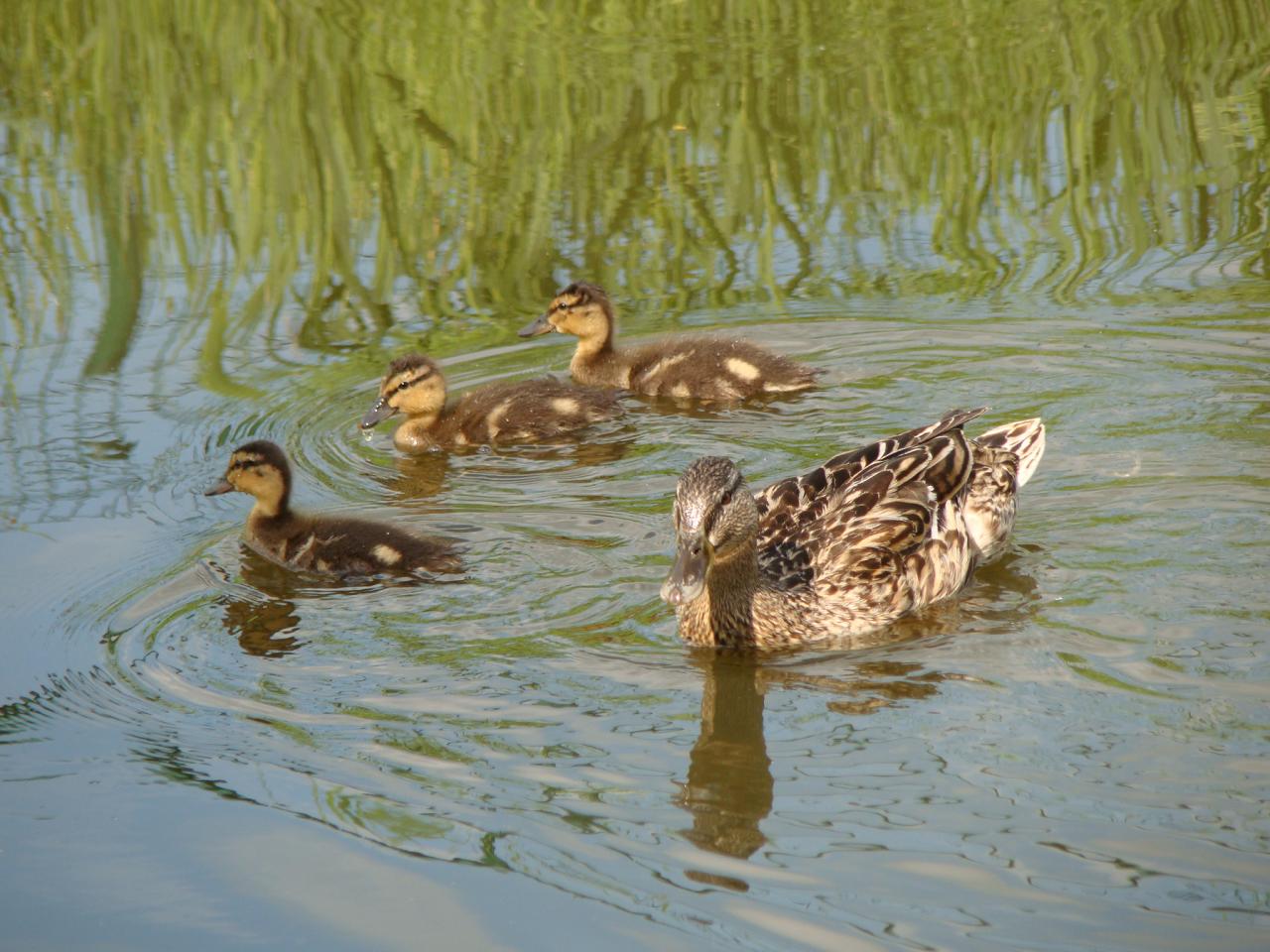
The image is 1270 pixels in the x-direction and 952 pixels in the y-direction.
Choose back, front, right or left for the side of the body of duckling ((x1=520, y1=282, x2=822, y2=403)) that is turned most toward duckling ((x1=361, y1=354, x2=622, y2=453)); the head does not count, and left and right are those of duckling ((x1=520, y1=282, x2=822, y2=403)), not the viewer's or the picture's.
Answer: front

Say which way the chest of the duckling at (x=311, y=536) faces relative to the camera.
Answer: to the viewer's left

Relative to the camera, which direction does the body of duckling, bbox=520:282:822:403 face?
to the viewer's left

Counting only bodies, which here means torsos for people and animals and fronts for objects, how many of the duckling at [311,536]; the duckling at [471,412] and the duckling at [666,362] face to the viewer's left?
3

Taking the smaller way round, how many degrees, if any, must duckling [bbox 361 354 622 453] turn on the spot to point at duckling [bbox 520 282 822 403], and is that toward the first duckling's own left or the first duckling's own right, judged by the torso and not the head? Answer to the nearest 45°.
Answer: approximately 180°

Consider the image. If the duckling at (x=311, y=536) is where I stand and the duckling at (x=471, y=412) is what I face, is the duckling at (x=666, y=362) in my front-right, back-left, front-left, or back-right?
front-right

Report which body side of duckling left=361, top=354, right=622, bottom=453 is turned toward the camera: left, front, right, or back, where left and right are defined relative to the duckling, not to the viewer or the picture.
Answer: left

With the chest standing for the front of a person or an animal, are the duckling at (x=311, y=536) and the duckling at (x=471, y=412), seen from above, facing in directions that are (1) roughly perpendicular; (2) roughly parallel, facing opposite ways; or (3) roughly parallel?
roughly parallel

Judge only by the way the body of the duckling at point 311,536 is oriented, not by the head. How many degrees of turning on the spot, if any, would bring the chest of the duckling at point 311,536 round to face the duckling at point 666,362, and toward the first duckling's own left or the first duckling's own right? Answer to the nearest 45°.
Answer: approximately 135° to the first duckling's own right

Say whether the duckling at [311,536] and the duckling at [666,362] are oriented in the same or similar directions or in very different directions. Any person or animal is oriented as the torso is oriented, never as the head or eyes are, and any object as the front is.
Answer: same or similar directions
